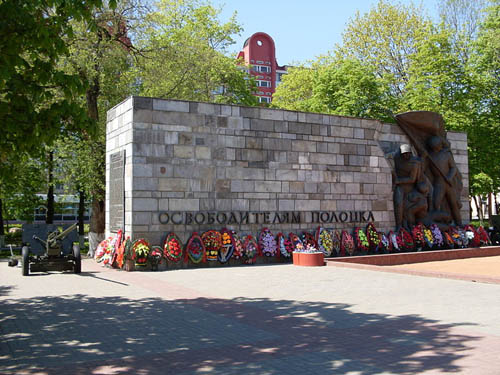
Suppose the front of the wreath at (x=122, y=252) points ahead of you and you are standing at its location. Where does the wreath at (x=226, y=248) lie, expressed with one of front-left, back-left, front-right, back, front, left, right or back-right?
back-left

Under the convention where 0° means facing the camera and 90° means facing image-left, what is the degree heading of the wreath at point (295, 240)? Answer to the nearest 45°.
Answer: approximately 315°

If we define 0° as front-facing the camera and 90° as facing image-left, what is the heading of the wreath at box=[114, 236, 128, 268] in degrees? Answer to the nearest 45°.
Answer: approximately 45°

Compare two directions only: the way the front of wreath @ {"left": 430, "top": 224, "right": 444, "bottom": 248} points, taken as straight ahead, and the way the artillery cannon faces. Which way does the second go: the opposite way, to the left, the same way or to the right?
to the left

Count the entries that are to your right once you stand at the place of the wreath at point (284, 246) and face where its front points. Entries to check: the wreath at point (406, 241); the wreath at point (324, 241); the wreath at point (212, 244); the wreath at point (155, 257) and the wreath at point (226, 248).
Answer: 3

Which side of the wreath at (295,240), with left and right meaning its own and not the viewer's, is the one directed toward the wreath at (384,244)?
left

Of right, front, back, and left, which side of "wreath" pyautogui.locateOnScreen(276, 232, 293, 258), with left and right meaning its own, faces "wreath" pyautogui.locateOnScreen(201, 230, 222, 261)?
right

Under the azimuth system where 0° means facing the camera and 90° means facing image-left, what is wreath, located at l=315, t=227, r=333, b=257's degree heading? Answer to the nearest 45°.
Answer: approximately 315°

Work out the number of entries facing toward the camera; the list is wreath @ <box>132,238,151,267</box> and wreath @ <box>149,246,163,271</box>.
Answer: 2

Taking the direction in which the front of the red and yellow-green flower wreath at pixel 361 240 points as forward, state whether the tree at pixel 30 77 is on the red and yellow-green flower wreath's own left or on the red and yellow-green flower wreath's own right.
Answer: on the red and yellow-green flower wreath's own right
